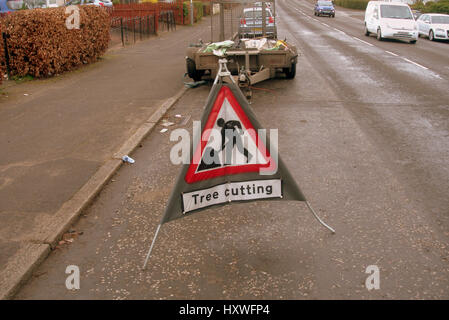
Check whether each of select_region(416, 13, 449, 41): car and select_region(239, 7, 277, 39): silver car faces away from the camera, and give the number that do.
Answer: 1

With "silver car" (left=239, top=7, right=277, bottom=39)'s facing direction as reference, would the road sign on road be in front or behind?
behind

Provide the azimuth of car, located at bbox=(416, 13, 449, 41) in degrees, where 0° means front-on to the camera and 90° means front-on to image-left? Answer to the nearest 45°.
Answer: approximately 315°

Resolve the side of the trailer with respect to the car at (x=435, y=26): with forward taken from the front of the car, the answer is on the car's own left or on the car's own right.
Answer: on the car's own right

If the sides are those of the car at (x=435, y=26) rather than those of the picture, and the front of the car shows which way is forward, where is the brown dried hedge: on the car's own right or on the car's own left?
on the car's own right

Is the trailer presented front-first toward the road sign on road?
yes

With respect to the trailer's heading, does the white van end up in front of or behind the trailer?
behind

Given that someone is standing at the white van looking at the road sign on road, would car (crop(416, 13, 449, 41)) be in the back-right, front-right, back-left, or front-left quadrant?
back-left

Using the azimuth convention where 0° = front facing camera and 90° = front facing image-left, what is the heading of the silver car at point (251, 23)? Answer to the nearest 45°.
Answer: approximately 180°
